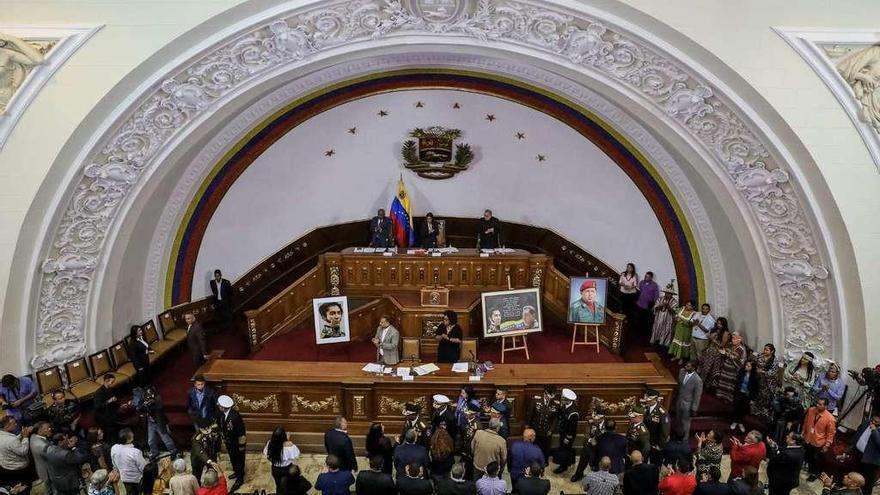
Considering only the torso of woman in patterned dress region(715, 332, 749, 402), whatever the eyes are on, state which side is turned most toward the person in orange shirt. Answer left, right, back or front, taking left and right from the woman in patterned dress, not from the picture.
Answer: left

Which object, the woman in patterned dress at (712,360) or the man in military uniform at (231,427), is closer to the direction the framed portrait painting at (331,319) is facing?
the man in military uniform

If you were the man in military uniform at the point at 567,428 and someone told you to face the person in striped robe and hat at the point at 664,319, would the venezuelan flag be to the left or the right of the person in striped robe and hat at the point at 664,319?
left

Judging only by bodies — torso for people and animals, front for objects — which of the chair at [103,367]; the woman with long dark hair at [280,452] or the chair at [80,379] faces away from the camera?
the woman with long dark hair

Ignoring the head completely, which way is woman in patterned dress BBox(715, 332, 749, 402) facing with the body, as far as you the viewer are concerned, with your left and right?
facing the viewer and to the left of the viewer

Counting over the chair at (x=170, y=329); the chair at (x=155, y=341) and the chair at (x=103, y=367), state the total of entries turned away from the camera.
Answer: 0

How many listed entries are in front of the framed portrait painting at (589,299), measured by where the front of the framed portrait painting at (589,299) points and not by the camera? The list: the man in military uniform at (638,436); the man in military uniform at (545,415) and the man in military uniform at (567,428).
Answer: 3

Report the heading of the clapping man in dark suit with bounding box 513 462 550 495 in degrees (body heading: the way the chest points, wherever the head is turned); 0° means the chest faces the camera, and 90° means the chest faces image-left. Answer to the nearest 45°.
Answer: approximately 180°

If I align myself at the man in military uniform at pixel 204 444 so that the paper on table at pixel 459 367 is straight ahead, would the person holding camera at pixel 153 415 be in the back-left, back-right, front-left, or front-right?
back-left

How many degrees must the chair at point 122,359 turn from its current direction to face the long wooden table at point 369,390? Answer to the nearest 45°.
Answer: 0° — it already faces it

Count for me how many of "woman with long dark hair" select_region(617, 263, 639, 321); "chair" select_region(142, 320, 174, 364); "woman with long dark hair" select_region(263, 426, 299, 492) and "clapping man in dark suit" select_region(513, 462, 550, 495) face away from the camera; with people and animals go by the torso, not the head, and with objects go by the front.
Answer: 2

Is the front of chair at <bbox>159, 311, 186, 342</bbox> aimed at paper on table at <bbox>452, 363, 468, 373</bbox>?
yes

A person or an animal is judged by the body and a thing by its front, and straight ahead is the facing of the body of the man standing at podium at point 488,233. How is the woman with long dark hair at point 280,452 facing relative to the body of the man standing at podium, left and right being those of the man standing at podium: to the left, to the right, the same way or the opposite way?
the opposite way

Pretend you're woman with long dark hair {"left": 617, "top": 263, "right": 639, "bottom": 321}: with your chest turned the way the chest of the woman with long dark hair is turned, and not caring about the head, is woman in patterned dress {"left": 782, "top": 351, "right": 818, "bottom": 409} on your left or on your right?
on your left

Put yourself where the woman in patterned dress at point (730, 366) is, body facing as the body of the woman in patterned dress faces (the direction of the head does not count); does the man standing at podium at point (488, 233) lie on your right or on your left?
on your right

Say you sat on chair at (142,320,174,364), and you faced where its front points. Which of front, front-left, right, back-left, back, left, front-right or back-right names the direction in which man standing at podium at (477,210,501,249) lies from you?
front-left

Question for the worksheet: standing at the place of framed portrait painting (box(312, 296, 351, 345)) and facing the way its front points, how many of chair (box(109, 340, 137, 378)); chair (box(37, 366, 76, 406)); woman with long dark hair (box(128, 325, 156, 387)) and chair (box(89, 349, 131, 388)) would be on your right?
4

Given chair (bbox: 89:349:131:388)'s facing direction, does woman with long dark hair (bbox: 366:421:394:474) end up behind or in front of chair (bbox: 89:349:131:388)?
in front

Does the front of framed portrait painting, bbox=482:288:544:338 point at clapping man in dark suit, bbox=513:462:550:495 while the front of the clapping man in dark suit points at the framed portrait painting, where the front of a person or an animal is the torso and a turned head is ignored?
yes

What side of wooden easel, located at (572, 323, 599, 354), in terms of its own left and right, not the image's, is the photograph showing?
front

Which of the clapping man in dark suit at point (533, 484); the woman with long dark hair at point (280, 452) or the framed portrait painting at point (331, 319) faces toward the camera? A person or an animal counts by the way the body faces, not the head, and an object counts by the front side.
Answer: the framed portrait painting

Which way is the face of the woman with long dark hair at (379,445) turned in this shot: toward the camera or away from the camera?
away from the camera

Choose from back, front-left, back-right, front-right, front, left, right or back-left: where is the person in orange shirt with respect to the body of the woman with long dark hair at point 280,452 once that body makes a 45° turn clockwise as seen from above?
front-right
